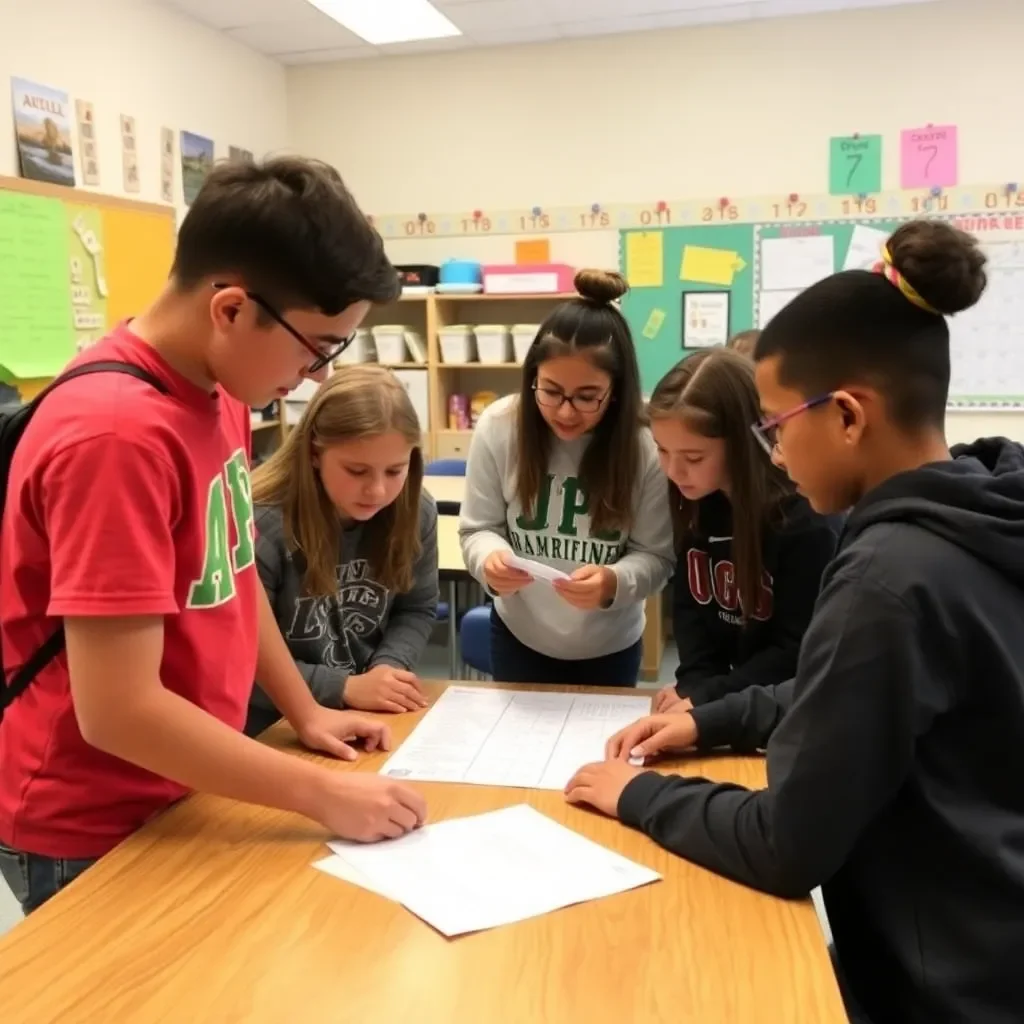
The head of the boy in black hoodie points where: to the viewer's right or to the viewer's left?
to the viewer's left

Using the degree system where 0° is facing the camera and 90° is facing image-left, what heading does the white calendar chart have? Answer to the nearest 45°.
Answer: approximately 0°

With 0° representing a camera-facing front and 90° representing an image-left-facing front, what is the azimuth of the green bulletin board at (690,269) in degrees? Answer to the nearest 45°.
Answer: approximately 0°

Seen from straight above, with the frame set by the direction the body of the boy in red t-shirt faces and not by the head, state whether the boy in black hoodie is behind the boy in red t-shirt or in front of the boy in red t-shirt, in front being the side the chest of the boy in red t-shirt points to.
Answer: in front

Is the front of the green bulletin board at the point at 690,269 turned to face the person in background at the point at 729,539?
yes

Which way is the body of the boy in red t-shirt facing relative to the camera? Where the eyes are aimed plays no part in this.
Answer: to the viewer's right

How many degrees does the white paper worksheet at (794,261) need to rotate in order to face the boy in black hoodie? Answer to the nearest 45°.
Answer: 0° — it already faces them

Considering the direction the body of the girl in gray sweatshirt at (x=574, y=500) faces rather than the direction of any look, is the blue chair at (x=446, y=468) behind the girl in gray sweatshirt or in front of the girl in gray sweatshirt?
behind

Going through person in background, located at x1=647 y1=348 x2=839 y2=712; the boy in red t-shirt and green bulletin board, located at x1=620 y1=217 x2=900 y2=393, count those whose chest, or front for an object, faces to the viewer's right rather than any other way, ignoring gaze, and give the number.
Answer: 1

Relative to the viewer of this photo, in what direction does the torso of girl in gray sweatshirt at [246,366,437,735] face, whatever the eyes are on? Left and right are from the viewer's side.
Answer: facing the viewer and to the right of the viewer

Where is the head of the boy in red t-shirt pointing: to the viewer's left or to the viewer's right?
to the viewer's right

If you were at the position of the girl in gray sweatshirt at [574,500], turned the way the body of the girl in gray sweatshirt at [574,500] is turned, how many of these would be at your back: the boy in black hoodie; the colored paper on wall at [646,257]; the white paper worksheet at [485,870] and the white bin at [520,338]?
2
